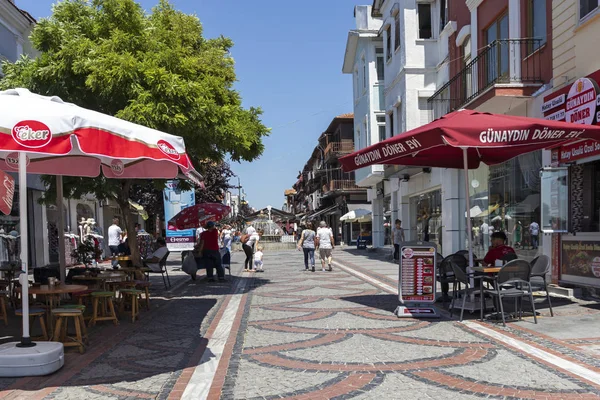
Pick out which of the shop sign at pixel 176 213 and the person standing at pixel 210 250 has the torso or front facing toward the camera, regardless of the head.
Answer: the shop sign

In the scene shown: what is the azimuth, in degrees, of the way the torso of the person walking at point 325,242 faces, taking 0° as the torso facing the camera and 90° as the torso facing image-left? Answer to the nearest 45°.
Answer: approximately 180°

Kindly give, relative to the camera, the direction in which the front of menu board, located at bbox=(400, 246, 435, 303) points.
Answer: facing the viewer

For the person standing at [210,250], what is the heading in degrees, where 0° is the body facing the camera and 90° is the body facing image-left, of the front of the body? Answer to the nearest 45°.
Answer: approximately 180°

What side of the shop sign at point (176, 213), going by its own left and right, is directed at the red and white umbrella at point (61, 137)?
front

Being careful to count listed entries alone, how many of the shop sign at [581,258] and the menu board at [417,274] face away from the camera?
0

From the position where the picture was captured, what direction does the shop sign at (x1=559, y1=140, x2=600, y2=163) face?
facing the viewer and to the left of the viewer

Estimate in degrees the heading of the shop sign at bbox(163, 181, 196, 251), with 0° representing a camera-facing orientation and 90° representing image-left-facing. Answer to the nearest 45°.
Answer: approximately 0°

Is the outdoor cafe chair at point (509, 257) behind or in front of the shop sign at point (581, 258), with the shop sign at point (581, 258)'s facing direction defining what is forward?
in front

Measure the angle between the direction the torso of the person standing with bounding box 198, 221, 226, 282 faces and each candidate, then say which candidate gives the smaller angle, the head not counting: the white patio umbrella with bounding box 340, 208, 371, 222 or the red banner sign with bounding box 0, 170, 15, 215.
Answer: the white patio umbrella

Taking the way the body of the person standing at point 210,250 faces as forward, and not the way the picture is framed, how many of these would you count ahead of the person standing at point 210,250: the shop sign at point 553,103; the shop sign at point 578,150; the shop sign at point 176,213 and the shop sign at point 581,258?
1

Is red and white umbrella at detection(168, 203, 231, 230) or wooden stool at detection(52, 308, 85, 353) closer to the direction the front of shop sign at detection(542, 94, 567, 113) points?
the wooden stool

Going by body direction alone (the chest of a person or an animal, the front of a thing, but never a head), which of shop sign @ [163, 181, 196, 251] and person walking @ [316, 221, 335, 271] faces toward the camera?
the shop sign
